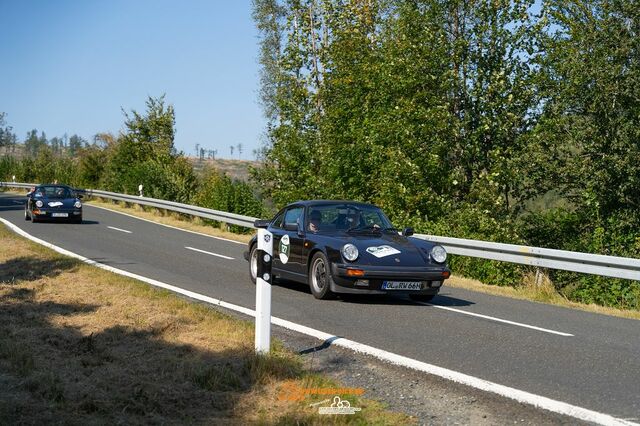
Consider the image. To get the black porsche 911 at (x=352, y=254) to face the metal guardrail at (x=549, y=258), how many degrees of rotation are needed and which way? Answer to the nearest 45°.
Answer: approximately 90° to its left

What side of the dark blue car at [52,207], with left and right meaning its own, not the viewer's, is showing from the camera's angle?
front

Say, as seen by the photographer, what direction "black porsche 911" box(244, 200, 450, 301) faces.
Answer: facing the viewer and to the right of the viewer

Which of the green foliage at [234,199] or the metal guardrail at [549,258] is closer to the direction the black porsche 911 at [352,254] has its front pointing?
the metal guardrail

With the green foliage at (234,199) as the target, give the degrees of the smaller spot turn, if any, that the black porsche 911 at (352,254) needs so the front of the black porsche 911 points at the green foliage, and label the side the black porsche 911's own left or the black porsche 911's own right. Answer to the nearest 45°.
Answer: approximately 135° to the black porsche 911's own left

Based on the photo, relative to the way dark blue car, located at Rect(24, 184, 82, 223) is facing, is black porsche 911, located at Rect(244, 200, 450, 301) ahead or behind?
ahead

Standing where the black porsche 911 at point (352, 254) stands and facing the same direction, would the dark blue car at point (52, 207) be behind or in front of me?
behind

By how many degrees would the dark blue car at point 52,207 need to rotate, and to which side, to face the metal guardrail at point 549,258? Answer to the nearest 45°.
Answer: approximately 45° to its left

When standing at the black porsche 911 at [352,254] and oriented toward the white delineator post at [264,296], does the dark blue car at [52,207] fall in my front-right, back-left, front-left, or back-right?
back-right

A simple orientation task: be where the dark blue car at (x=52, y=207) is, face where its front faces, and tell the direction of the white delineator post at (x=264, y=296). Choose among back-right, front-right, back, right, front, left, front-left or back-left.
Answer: front

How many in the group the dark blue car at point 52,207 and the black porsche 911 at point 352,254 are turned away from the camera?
0
